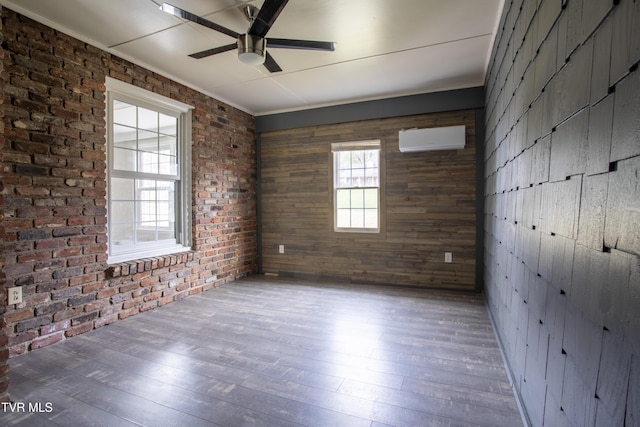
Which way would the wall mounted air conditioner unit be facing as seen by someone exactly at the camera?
facing the viewer

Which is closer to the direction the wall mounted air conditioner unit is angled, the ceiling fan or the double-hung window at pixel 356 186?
the ceiling fan

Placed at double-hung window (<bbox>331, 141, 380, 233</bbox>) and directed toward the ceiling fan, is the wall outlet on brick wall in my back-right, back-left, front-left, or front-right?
front-right

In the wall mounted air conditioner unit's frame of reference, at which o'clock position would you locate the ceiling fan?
The ceiling fan is roughly at 1 o'clock from the wall mounted air conditioner unit.

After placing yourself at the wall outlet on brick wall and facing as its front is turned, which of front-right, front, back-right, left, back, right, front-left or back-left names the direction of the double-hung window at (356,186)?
left

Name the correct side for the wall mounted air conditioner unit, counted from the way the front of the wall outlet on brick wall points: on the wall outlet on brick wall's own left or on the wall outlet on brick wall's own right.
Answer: on the wall outlet on brick wall's own left

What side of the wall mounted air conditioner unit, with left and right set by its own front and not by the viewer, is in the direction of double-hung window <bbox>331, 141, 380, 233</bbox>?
right
